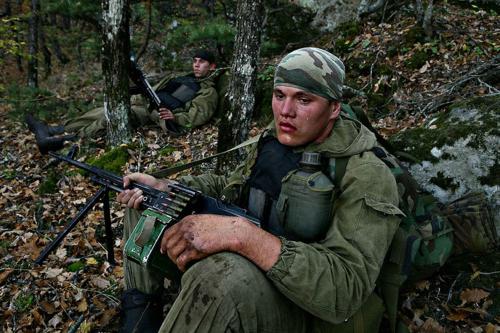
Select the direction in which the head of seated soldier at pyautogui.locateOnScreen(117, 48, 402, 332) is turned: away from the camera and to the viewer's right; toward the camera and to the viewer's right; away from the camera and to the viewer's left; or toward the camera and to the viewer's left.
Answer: toward the camera and to the viewer's left

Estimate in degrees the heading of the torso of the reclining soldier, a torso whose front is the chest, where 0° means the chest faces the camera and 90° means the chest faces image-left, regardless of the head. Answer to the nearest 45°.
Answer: approximately 90°

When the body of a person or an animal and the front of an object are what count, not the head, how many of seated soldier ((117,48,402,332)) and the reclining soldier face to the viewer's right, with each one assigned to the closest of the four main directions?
0

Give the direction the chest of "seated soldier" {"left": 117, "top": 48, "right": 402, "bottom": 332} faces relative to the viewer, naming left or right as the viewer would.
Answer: facing the viewer and to the left of the viewer

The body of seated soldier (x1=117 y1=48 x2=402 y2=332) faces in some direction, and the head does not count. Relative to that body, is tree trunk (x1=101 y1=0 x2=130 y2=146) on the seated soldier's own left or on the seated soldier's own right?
on the seated soldier's own right

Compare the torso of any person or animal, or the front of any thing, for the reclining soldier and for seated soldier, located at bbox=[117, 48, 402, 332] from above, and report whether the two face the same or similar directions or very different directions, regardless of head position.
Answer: same or similar directions

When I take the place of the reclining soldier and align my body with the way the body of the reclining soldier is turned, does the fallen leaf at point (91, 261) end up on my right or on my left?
on my left

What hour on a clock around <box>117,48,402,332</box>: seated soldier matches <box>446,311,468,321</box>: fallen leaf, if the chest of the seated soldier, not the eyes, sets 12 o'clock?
The fallen leaf is roughly at 7 o'clock from the seated soldier.

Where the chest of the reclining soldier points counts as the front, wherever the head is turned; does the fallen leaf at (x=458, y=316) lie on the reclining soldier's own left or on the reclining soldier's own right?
on the reclining soldier's own left

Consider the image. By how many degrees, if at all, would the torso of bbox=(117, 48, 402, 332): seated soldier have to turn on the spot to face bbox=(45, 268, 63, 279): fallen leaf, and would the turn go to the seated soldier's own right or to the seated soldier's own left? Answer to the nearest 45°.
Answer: approximately 90° to the seated soldier's own right

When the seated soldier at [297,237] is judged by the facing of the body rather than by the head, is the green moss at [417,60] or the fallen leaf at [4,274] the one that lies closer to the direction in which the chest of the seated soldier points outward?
the fallen leaf

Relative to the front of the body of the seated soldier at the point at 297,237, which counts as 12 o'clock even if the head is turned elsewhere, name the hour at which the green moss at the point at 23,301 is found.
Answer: The green moss is roughly at 2 o'clock from the seated soldier.

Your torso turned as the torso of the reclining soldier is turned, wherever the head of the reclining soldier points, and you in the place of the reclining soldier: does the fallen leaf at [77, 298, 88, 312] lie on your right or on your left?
on your left

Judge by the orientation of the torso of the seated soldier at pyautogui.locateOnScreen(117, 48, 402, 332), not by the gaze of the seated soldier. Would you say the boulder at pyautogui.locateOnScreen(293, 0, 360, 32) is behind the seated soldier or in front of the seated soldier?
behind

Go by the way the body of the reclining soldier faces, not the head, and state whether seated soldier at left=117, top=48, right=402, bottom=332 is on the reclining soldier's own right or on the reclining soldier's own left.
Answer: on the reclining soldier's own left

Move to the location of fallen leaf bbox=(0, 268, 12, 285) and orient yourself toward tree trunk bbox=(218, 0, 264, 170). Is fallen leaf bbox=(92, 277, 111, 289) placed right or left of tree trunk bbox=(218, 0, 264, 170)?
right
